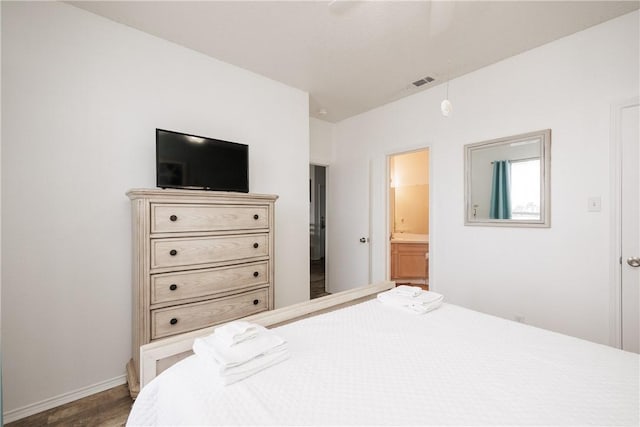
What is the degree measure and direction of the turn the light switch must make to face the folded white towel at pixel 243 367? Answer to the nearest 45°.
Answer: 0° — it already faces it

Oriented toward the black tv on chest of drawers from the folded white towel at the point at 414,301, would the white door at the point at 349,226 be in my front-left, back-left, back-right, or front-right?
front-right

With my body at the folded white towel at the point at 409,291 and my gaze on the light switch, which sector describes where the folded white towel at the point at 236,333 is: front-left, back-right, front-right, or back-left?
back-right

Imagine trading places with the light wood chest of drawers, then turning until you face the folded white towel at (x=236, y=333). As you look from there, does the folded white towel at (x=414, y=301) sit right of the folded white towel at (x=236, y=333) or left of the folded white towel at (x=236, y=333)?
left

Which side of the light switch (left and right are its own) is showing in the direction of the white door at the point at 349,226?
right

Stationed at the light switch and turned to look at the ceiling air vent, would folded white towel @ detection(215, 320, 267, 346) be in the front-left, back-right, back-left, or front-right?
front-left

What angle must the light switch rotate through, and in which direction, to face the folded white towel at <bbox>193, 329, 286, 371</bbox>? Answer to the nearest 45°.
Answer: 0° — it already faces it

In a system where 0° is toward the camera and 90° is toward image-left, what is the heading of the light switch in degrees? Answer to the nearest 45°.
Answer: approximately 0°

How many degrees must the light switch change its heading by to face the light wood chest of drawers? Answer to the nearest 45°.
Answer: approximately 45° to its right

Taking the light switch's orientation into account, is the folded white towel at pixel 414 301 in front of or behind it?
in front

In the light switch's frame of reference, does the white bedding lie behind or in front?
in front
